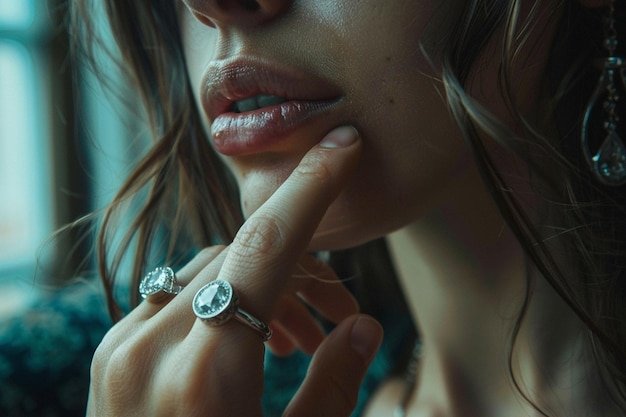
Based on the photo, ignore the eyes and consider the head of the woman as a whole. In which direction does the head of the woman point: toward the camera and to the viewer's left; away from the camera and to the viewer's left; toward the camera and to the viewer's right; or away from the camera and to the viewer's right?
toward the camera and to the viewer's left

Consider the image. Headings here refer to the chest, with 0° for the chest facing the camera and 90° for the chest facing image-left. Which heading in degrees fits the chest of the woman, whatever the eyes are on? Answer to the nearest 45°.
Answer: approximately 45°
